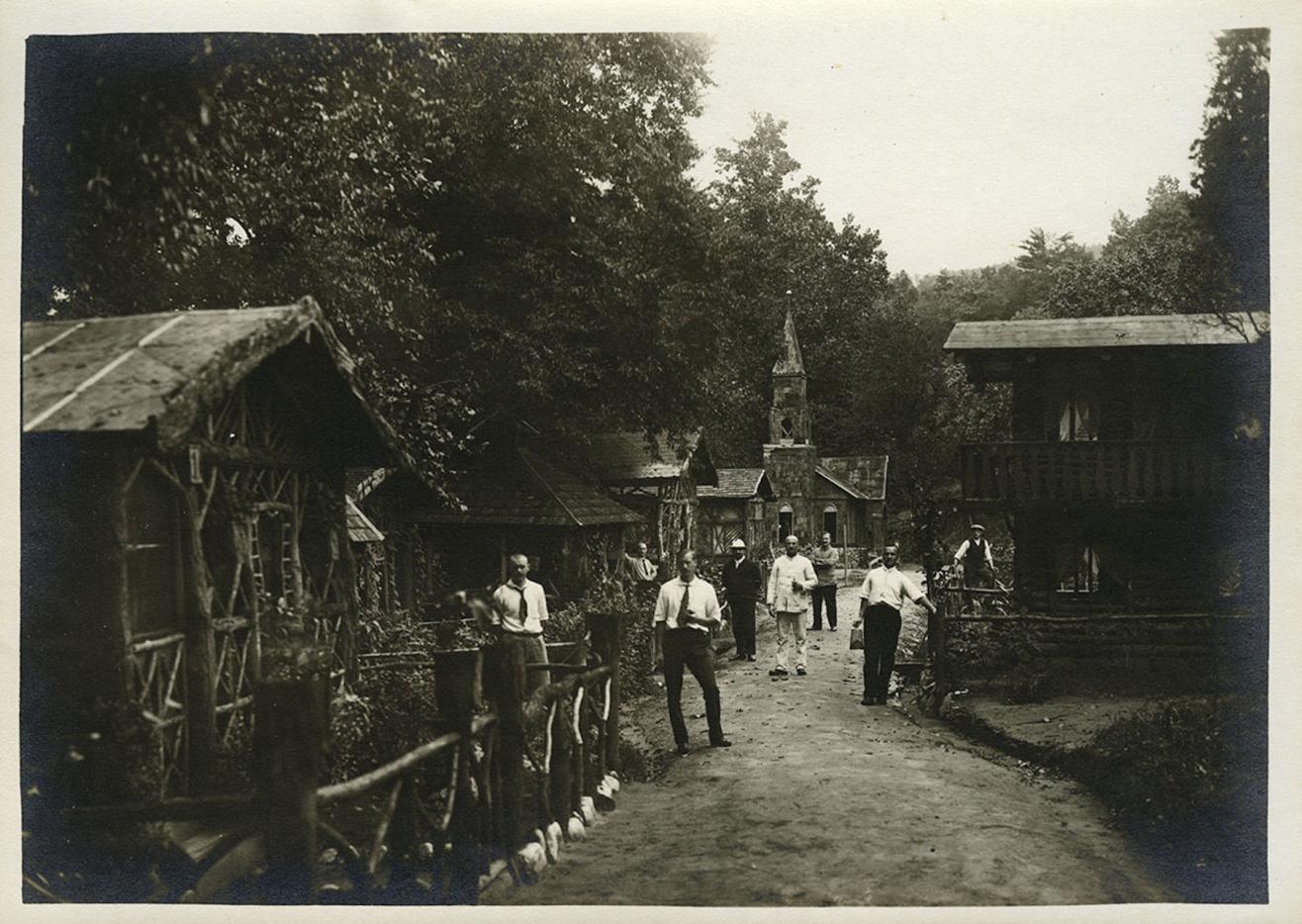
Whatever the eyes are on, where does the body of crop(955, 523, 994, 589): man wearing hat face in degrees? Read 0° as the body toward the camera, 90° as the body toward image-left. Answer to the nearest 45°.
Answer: approximately 0°

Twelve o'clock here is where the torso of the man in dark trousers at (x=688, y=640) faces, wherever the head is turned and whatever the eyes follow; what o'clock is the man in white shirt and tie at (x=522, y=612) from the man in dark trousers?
The man in white shirt and tie is roughly at 3 o'clock from the man in dark trousers.

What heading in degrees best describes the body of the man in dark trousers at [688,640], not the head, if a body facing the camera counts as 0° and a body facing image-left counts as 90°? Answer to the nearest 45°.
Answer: approximately 0°

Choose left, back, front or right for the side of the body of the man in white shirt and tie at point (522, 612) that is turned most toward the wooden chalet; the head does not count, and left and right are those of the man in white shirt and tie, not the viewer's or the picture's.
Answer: left

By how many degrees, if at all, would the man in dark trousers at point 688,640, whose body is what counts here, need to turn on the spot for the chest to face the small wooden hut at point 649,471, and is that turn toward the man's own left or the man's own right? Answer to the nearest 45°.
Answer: approximately 180°
